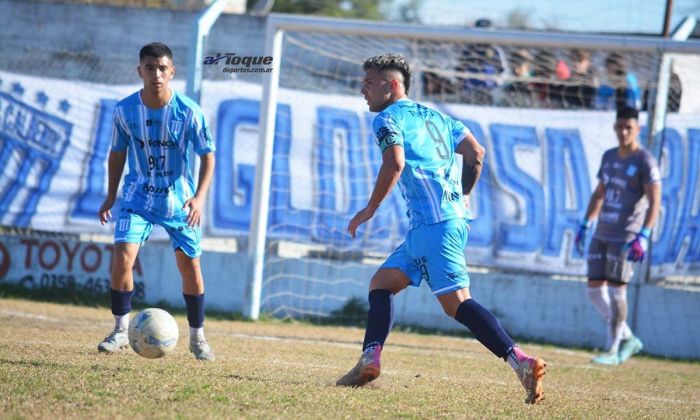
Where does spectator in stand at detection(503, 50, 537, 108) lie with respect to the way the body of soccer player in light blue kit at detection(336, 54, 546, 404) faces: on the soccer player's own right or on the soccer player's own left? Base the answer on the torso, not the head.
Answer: on the soccer player's own right

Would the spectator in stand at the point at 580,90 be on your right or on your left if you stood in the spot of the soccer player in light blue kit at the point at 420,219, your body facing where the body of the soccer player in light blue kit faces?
on your right

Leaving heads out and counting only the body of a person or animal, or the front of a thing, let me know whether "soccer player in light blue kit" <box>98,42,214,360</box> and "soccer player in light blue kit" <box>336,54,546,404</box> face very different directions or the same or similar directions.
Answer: very different directions

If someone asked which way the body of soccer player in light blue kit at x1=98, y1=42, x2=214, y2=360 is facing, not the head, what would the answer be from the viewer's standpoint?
toward the camera

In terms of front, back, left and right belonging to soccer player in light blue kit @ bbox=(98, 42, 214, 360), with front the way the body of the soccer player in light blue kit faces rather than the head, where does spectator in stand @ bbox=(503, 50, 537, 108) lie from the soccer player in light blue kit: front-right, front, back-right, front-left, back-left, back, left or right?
back-left

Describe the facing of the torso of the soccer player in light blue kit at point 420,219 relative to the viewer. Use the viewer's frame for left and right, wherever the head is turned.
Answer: facing away from the viewer and to the left of the viewer

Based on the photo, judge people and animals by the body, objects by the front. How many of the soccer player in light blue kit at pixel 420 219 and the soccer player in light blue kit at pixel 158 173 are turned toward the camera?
1

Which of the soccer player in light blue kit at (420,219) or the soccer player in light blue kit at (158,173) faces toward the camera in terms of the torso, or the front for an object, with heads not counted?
the soccer player in light blue kit at (158,173)

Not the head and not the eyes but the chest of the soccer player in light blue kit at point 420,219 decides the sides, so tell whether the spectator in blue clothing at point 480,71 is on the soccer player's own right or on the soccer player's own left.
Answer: on the soccer player's own right

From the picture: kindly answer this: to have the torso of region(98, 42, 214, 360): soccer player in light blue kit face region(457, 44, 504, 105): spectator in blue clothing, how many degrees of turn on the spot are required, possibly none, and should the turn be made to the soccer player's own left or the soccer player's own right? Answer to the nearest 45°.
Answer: approximately 135° to the soccer player's own left

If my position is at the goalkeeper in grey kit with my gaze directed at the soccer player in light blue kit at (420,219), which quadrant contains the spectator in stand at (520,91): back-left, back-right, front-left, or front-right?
back-right

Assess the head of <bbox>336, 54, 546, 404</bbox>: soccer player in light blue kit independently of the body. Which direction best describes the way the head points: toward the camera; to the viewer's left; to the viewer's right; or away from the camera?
to the viewer's left

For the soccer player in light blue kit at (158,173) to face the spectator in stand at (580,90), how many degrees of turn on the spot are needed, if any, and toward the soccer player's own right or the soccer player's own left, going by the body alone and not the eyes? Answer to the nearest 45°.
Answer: approximately 135° to the soccer player's own left
